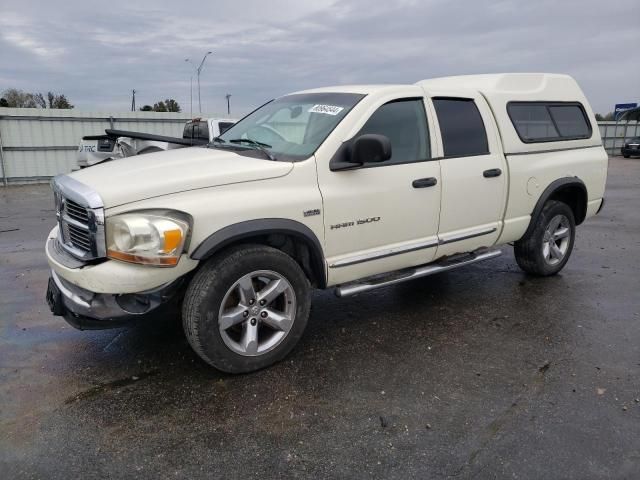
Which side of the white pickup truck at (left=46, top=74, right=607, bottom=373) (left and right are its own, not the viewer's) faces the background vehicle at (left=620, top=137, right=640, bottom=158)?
back

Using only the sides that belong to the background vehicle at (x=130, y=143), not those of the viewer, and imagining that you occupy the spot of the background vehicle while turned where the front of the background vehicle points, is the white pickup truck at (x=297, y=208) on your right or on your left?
on your right

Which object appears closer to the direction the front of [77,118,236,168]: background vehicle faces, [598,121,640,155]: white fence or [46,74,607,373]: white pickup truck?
the white fence

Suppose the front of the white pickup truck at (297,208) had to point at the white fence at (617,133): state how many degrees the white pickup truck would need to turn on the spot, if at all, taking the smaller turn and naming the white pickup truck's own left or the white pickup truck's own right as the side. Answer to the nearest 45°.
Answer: approximately 180°

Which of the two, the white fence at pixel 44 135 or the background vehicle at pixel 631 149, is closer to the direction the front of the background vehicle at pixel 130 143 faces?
the background vehicle

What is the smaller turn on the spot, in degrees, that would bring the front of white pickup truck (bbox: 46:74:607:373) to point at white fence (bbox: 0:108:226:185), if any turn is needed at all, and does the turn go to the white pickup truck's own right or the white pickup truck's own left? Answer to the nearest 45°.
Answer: approximately 90° to the white pickup truck's own right

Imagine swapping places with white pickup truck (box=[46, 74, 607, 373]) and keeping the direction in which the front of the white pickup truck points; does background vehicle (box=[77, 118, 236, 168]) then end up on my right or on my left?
on my right

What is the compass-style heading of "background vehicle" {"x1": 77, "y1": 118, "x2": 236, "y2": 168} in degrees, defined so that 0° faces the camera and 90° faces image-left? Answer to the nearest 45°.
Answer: approximately 225°

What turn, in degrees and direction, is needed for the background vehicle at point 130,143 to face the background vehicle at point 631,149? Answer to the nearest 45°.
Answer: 0° — it already faces it

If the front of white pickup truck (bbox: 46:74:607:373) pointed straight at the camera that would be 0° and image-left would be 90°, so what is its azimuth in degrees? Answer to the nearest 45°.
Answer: approximately 45°

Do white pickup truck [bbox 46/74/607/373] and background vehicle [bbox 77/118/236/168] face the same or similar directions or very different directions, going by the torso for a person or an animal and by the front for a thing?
very different directions
